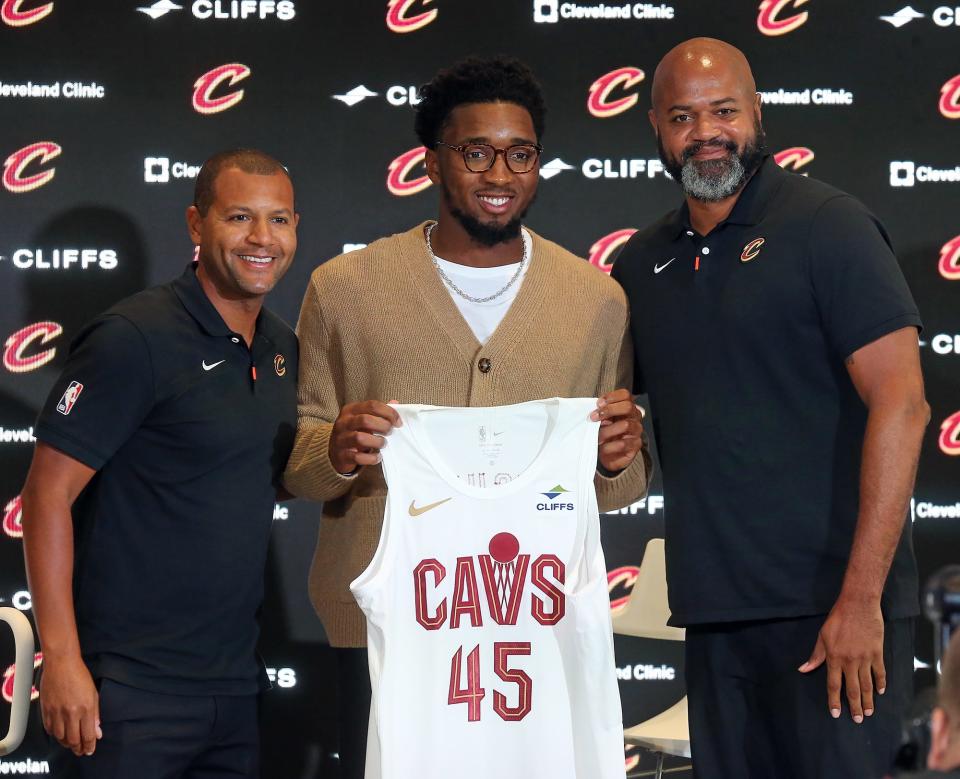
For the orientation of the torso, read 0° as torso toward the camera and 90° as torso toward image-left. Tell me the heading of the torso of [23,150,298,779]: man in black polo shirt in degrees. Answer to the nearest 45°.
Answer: approximately 315°

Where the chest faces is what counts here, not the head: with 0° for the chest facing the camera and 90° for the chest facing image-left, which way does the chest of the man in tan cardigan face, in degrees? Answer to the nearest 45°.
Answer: approximately 0°
